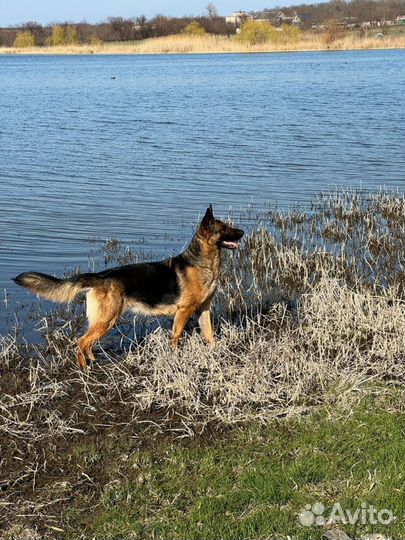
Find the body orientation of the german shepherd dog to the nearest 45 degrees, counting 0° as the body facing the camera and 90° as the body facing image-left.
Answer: approximately 270°
